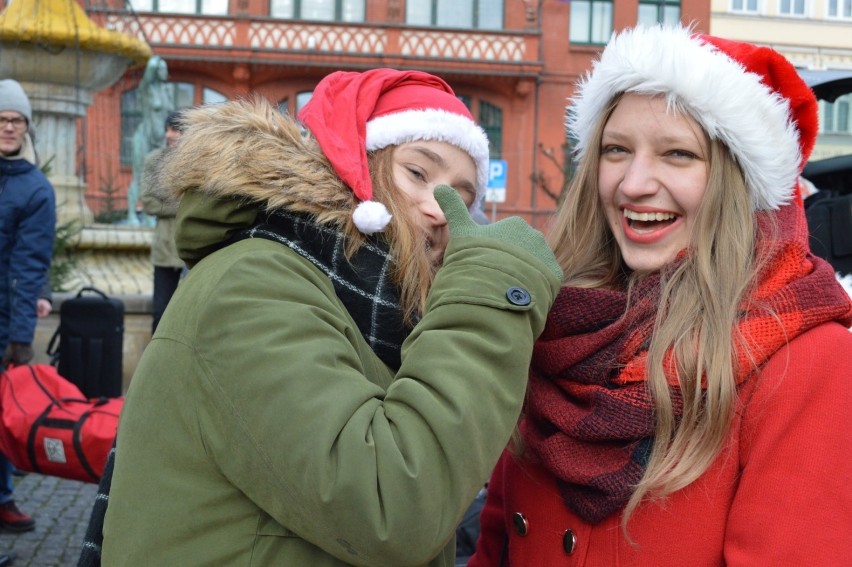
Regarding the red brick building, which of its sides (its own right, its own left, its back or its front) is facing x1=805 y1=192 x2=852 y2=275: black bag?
front

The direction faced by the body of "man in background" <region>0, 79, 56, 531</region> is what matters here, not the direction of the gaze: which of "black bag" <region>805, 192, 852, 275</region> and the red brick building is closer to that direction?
the black bag

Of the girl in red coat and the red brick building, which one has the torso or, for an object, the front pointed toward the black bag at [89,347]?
the red brick building

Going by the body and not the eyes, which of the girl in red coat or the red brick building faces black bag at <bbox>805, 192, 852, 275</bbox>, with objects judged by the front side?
the red brick building

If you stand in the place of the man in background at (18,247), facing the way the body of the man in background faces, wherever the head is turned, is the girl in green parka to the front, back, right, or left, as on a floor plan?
front

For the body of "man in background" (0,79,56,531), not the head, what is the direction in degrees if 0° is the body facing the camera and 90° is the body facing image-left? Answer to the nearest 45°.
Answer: approximately 0°

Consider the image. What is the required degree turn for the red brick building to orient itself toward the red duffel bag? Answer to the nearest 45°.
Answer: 0° — it already faces it

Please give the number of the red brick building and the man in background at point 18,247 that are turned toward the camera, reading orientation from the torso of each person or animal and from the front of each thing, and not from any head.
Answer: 2

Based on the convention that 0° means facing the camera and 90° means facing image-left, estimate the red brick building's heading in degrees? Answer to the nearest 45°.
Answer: approximately 0°

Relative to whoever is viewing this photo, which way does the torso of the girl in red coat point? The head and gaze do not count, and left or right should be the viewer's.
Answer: facing the viewer and to the left of the viewer

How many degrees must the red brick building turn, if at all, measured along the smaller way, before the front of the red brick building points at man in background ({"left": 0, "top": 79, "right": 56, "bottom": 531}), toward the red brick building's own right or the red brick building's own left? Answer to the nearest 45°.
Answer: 0° — it already faces them

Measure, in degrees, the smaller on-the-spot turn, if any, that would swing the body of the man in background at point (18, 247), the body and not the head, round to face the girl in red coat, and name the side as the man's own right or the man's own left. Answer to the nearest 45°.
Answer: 0° — they already face them
